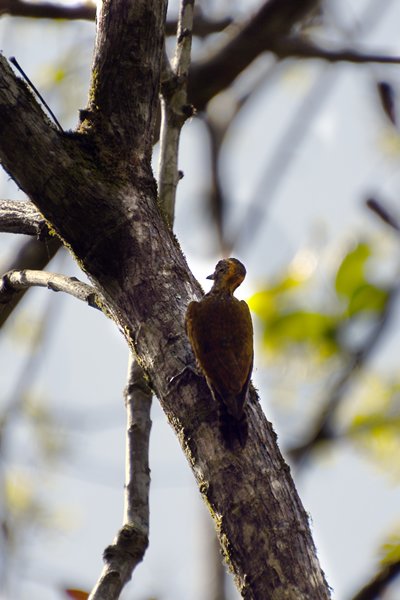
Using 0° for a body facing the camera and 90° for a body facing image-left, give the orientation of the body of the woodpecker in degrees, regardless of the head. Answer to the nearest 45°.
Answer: approximately 180°
